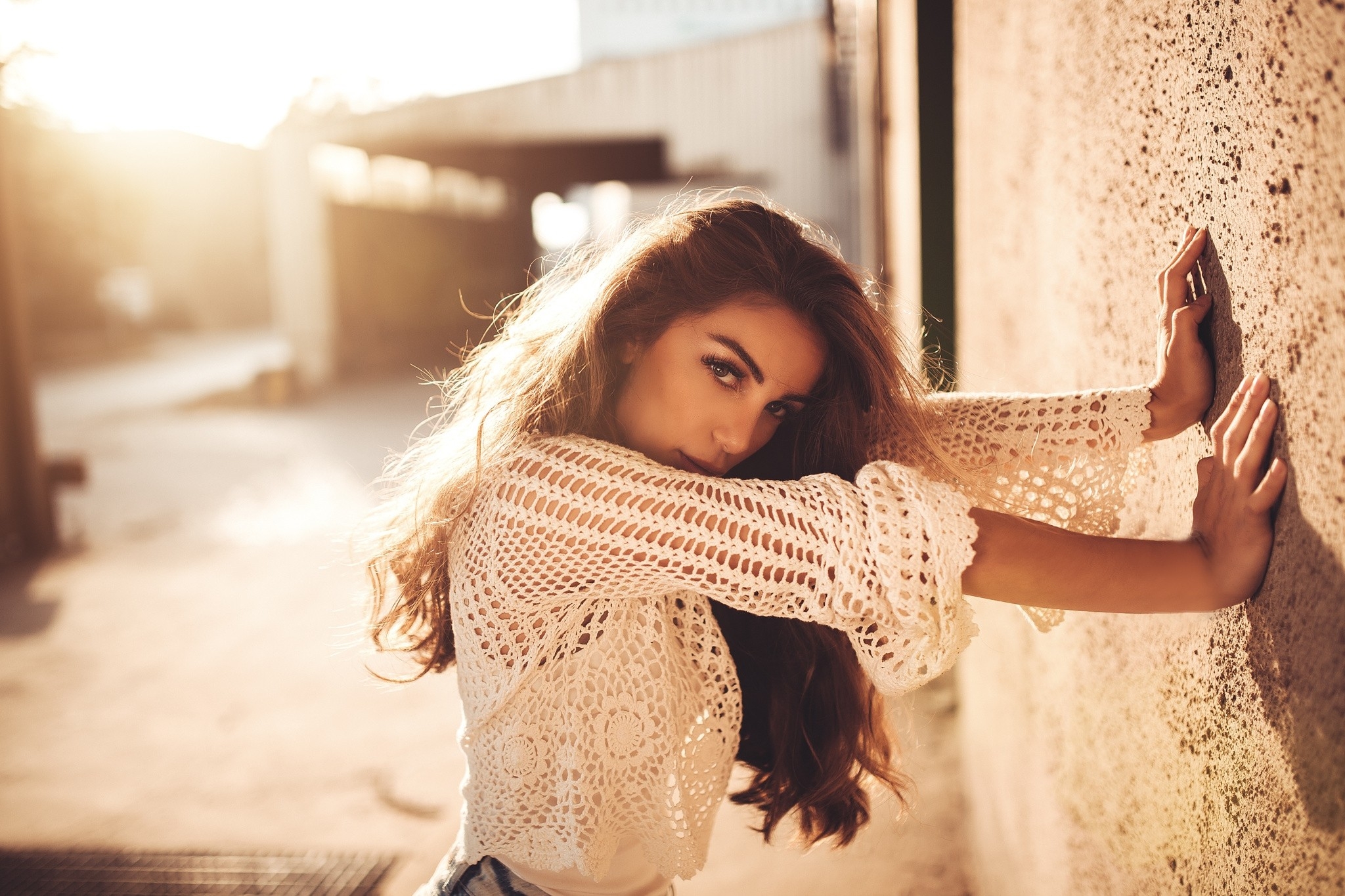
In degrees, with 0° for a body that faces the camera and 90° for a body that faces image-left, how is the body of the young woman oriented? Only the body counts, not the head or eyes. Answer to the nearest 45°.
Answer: approximately 270°

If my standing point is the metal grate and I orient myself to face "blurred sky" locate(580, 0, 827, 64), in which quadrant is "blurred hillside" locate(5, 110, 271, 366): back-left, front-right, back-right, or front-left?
front-left

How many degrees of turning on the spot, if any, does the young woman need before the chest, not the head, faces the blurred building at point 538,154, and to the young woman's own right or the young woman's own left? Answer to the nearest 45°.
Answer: approximately 90° to the young woman's own left

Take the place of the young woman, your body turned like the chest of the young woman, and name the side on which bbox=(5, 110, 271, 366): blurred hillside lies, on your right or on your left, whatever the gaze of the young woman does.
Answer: on your left
